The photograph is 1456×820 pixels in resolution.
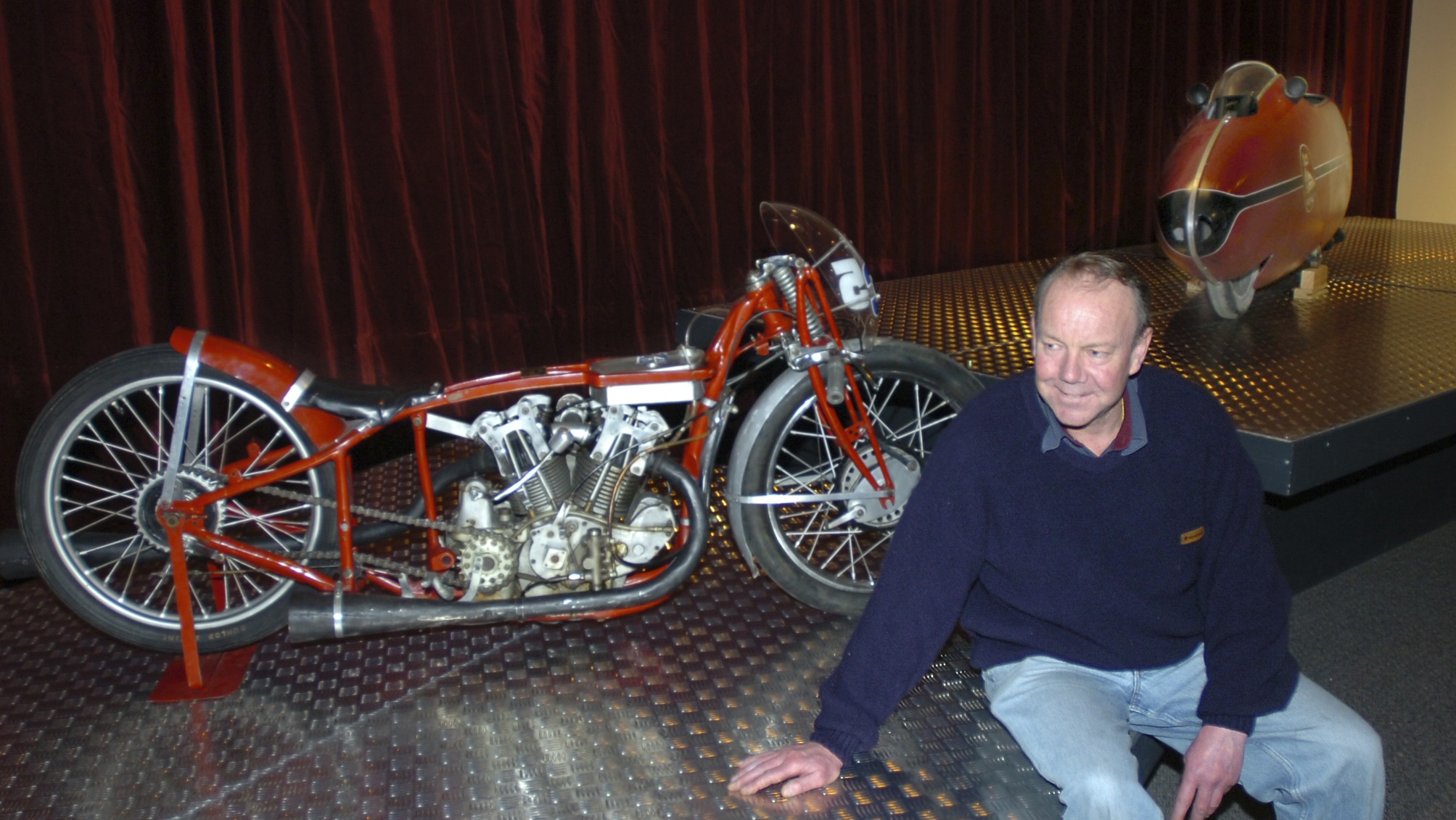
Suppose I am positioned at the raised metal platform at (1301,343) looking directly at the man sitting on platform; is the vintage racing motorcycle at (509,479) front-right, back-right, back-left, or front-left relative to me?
front-right

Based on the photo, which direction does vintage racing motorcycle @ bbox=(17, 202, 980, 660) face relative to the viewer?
to the viewer's right

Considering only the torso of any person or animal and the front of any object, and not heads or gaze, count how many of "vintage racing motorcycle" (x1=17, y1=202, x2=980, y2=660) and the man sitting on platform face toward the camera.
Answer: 1

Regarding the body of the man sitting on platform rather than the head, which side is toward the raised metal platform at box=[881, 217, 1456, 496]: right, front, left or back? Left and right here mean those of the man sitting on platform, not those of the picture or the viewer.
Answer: back

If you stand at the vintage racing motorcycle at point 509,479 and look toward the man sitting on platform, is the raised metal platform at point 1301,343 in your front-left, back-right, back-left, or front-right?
front-left

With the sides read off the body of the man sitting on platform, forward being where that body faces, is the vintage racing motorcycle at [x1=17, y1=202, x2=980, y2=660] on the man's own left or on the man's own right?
on the man's own right

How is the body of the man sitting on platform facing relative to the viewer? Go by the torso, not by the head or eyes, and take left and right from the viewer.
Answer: facing the viewer

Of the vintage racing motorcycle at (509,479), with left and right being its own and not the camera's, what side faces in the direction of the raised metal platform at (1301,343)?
front

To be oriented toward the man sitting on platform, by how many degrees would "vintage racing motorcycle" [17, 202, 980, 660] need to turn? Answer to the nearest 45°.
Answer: approximately 45° to its right

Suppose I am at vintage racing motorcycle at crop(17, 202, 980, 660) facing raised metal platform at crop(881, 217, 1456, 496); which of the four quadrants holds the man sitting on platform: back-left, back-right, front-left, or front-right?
front-right

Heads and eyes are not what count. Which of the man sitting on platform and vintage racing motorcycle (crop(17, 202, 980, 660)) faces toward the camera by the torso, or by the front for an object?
the man sitting on platform
